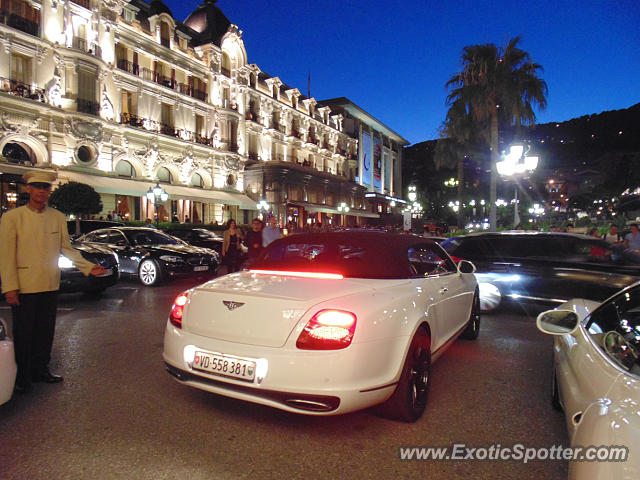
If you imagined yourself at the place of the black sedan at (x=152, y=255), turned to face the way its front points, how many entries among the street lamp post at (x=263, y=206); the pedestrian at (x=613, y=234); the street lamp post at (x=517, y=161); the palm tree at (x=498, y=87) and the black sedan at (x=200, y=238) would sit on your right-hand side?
0

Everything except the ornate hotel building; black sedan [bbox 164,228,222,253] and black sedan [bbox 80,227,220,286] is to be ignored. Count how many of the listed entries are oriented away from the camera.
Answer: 0

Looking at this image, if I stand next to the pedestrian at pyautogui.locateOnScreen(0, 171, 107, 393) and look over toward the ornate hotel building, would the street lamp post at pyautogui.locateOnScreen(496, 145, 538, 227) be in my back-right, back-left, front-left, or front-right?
front-right

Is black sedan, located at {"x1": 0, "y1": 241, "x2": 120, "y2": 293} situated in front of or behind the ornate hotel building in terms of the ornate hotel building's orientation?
in front

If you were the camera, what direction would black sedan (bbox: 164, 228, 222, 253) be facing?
facing the viewer and to the right of the viewer

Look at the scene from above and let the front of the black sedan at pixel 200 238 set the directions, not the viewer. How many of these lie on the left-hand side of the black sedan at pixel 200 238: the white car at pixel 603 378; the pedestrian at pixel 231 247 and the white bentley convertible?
0

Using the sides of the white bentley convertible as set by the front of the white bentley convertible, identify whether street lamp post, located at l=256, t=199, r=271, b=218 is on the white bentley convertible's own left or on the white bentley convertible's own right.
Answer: on the white bentley convertible's own left

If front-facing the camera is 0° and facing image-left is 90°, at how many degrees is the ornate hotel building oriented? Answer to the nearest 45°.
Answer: approximately 315°

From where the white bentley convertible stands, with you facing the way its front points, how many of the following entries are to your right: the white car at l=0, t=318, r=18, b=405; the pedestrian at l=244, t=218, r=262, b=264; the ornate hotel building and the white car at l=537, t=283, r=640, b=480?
1

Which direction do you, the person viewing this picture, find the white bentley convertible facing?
facing away from the viewer and to the right of the viewer

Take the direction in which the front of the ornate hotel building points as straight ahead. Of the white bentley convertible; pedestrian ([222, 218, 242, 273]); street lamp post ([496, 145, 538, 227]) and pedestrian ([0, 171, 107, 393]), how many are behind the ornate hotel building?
0

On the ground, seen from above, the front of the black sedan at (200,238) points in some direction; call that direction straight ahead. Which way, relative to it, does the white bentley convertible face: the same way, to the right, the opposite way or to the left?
to the left

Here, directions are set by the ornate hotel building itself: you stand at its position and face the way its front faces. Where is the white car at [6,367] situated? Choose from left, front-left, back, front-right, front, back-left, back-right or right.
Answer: front-right

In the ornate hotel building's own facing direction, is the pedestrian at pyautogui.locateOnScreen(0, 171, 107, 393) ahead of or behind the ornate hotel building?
ahead

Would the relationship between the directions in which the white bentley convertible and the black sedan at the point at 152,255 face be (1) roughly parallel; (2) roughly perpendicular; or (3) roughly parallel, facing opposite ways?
roughly perpendicular

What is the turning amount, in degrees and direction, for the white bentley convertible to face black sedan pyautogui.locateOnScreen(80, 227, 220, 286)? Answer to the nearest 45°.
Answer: approximately 90° to its left

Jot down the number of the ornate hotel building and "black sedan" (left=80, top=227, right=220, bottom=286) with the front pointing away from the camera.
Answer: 0

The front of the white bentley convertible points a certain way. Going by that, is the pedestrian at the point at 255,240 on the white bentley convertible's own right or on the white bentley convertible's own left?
on the white bentley convertible's own left

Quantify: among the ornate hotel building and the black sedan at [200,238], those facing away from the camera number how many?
0

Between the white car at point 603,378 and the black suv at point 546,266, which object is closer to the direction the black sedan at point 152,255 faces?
the black suv
